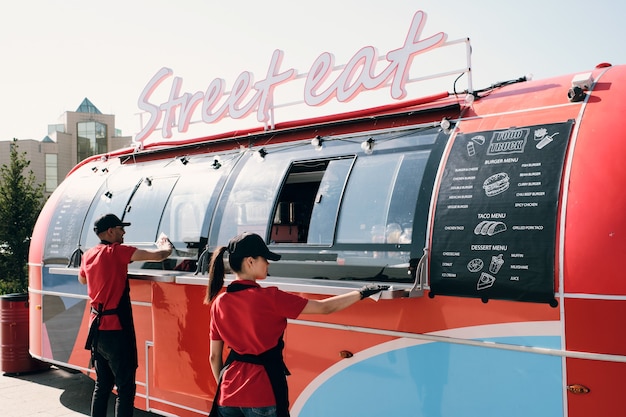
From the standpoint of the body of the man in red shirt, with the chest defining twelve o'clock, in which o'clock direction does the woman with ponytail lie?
The woman with ponytail is roughly at 4 o'clock from the man in red shirt.

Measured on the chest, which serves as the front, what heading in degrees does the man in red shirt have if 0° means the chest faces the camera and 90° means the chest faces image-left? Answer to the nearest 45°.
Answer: approximately 225°

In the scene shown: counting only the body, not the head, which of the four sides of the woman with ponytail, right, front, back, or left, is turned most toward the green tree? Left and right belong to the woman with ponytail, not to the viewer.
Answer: left

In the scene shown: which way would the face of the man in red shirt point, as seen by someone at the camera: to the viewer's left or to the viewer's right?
to the viewer's right

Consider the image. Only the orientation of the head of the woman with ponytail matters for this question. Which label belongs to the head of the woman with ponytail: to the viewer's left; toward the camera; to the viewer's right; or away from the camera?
to the viewer's right

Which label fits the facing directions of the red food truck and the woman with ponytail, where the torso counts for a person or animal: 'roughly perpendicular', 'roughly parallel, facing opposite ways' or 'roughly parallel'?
roughly perpendicular

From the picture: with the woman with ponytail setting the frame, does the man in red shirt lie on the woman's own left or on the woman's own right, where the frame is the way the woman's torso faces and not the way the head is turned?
on the woman's own left

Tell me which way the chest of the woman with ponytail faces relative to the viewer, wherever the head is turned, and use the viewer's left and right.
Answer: facing away from the viewer and to the right of the viewer

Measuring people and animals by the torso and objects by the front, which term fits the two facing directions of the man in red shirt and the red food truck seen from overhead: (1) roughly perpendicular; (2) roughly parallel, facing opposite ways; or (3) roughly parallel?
roughly perpendicular

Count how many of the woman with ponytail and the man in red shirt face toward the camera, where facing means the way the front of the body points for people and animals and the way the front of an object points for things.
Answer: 0
